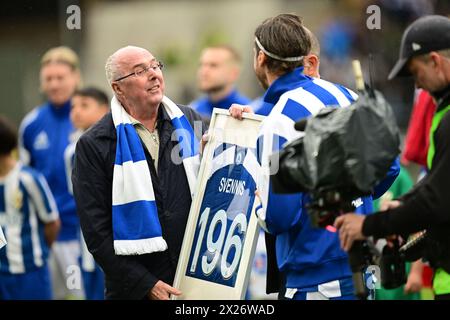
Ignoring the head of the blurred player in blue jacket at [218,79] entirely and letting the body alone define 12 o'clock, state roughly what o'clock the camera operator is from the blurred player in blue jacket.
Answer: The camera operator is roughly at 10 o'clock from the blurred player in blue jacket.

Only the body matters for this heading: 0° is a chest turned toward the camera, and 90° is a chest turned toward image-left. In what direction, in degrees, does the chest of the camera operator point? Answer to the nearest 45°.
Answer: approximately 90°

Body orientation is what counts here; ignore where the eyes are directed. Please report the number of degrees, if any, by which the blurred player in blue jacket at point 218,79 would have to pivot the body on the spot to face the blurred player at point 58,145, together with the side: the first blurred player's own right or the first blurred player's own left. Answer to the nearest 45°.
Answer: approximately 45° to the first blurred player's own right

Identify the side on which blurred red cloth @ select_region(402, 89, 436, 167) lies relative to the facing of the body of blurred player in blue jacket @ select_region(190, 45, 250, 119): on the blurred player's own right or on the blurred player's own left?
on the blurred player's own left

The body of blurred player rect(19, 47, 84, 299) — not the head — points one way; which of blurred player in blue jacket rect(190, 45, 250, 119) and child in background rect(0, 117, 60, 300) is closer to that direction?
the child in background

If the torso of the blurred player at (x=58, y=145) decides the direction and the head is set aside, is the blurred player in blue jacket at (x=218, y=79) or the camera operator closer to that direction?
the camera operator

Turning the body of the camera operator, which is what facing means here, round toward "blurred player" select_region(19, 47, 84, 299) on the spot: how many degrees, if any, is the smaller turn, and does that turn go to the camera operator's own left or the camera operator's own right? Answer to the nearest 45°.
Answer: approximately 45° to the camera operator's own right

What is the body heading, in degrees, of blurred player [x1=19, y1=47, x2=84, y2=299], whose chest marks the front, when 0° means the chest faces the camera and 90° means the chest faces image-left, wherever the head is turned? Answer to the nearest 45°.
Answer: approximately 0°

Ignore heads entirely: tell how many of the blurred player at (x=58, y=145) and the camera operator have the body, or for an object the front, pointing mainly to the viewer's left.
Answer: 1
